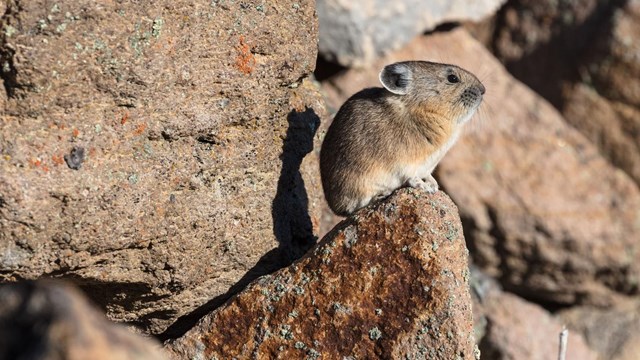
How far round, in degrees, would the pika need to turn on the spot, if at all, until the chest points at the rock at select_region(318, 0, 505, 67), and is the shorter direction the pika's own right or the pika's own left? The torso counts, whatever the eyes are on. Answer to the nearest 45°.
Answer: approximately 90° to the pika's own left

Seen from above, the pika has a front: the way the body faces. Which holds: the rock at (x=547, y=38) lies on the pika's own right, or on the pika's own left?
on the pika's own left

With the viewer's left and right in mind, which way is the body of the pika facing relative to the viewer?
facing to the right of the viewer
